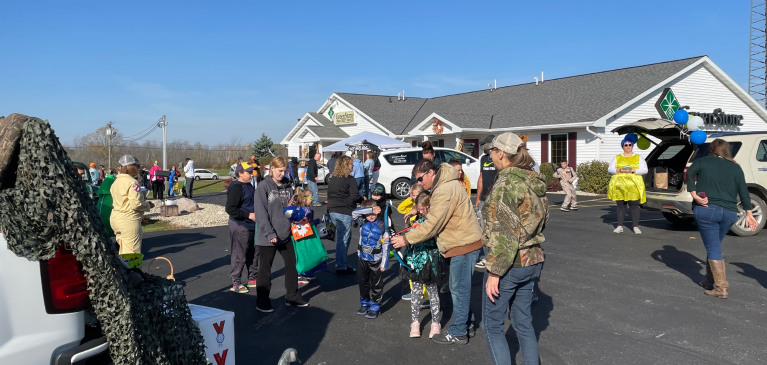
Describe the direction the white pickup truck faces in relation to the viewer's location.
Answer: facing to the left of the viewer

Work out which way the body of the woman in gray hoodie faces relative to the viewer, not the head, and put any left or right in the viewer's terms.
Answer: facing the viewer and to the right of the viewer

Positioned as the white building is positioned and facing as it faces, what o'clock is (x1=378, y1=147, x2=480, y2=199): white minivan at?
The white minivan is roughly at 12 o'clock from the white building.

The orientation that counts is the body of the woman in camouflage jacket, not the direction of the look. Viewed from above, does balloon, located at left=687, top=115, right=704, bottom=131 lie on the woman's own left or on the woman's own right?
on the woman's own right

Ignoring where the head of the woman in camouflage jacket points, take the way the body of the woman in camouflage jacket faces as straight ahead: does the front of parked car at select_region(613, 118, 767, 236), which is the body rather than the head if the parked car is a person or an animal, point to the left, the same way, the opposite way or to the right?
to the right
